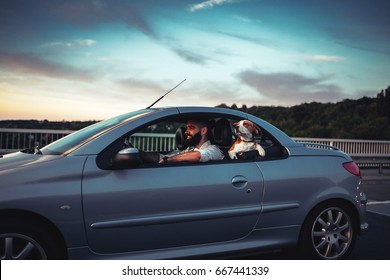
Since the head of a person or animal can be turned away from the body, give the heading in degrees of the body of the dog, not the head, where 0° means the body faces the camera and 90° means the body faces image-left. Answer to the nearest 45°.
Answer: approximately 45°

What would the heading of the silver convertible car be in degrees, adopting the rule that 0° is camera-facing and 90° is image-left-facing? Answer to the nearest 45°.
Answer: approximately 90°
